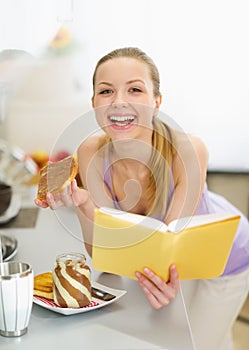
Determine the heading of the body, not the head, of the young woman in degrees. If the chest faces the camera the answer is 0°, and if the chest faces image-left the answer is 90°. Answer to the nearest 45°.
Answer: approximately 45°
